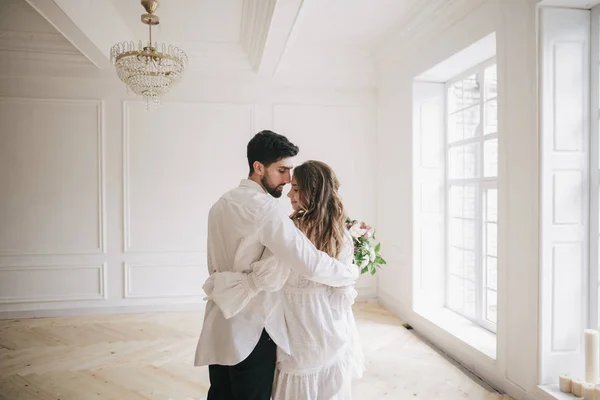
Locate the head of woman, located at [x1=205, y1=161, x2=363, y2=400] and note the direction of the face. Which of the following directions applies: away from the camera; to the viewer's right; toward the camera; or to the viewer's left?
to the viewer's left

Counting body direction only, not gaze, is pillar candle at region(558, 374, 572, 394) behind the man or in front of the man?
in front

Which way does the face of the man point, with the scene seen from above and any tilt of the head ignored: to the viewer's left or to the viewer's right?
to the viewer's right

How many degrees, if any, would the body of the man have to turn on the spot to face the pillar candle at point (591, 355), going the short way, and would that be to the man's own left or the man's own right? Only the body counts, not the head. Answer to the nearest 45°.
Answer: approximately 45° to the man's own right

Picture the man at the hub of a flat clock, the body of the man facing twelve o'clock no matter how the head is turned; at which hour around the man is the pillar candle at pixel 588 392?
The pillar candle is roughly at 1 o'clock from the man.

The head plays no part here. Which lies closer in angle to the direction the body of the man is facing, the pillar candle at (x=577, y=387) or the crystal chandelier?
the pillar candle

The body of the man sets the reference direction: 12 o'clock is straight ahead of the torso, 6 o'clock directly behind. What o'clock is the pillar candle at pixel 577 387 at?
The pillar candle is roughly at 1 o'clock from the man.

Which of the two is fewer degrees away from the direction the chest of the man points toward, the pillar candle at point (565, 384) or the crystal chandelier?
the pillar candle

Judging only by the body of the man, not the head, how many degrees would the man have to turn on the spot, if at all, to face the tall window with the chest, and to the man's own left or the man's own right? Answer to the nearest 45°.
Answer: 0° — they already face it

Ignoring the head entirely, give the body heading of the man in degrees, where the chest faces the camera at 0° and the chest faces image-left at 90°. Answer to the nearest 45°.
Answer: approximately 225°

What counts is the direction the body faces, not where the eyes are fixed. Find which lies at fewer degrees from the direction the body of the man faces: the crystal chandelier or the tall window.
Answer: the tall window
